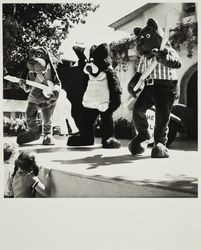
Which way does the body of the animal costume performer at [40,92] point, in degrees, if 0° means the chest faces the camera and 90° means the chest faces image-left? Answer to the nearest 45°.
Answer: approximately 45°
